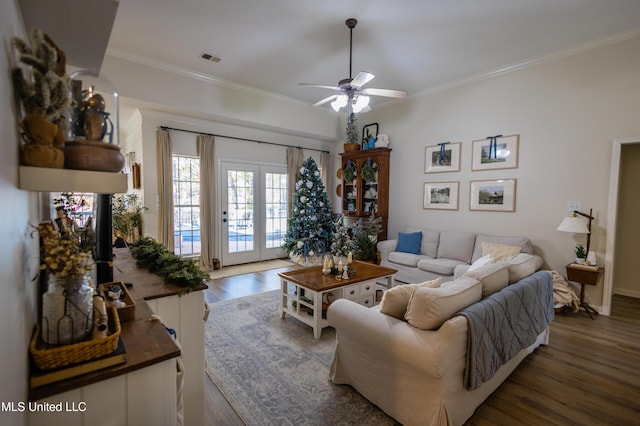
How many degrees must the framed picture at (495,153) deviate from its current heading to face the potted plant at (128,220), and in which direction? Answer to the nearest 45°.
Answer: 0° — it already faces it

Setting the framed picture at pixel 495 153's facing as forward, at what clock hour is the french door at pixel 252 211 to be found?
The french door is roughly at 1 o'clock from the framed picture.

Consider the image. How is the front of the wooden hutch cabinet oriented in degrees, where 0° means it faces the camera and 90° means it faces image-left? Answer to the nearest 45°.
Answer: approximately 45°

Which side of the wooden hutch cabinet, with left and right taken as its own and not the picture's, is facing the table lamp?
left

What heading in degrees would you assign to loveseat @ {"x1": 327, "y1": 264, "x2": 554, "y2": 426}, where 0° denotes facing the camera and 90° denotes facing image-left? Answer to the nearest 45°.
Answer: approximately 135°

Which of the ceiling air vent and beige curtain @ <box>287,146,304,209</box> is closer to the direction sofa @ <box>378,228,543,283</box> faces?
the ceiling air vent
